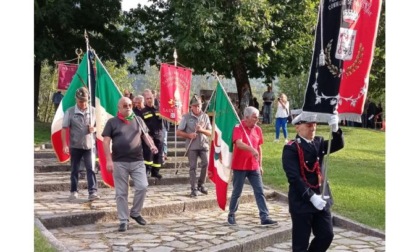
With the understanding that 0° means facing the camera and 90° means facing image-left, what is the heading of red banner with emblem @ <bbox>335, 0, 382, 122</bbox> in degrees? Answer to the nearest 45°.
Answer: approximately 0°

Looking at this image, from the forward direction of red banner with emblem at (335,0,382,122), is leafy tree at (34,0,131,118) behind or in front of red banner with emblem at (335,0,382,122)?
behind

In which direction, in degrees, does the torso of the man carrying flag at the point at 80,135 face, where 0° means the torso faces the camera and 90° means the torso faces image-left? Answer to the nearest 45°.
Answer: approximately 0°

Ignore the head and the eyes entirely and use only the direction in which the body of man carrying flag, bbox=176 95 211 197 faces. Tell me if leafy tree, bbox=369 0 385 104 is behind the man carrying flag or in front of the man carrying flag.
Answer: behind

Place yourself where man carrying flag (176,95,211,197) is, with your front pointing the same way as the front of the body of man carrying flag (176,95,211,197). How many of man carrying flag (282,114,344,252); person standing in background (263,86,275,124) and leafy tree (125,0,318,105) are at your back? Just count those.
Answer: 2

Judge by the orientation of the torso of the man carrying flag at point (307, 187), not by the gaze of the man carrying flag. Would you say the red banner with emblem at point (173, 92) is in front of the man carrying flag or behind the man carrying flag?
behind

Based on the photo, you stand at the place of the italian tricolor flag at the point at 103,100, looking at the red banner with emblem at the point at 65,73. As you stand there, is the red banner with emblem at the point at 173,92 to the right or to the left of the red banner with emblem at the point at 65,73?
right
